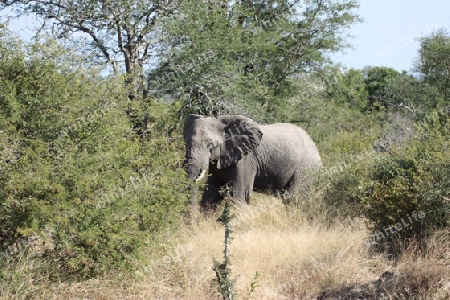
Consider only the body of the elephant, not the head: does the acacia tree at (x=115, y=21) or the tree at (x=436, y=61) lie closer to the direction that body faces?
the acacia tree

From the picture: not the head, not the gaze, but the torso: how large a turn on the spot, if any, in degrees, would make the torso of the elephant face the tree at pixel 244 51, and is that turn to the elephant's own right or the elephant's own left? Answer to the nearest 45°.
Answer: approximately 135° to the elephant's own right

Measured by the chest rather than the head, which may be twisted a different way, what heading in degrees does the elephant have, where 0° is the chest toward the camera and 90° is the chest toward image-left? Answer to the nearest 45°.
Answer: approximately 45°

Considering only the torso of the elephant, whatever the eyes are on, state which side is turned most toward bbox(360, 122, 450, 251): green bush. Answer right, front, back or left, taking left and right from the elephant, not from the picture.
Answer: left

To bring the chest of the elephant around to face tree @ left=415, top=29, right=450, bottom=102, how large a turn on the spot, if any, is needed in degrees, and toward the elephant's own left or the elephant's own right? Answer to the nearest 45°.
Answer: approximately 180°

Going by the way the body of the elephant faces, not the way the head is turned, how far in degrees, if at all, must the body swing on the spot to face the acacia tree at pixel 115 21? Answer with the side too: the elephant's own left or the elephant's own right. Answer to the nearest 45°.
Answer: approximately 90° to the elephant's own right

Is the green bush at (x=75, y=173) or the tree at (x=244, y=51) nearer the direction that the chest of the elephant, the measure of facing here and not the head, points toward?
the green bush
